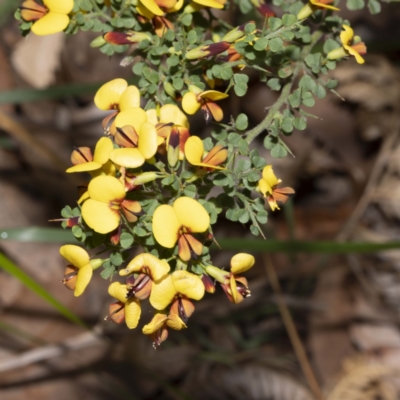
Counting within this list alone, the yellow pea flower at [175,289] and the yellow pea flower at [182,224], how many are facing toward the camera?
2

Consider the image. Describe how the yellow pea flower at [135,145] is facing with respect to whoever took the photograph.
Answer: facing the viewer and to the left of the viewer

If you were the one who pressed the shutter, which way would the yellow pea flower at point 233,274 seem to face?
facing the viewer and to the right of the viewer

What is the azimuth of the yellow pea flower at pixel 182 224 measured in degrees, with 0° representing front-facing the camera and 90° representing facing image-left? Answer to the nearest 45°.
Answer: approximately 0°
